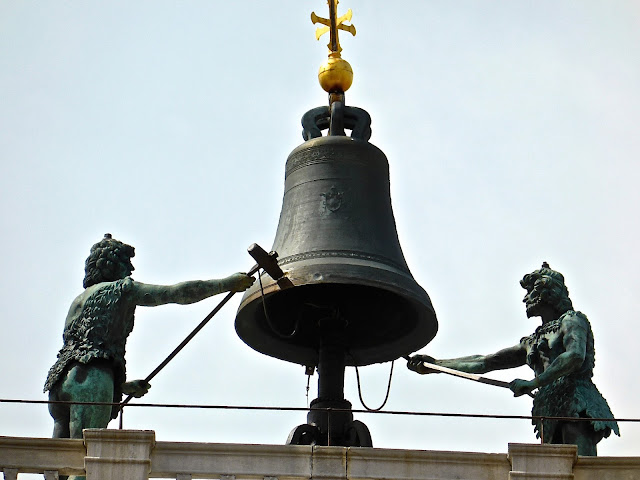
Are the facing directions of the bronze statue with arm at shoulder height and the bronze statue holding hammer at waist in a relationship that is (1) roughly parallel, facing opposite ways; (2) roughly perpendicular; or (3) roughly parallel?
roughly parallel, facing opposite ways

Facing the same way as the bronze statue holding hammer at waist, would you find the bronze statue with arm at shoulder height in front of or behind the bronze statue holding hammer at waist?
in front
